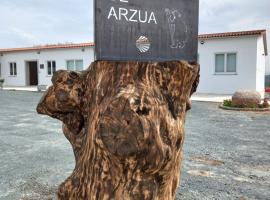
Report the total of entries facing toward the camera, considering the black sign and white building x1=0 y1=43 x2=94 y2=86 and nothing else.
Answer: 2

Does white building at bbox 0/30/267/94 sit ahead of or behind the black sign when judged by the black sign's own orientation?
behind

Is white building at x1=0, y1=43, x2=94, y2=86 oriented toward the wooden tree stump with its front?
yes

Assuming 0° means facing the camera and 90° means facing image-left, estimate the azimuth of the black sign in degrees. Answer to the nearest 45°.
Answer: approximately 0°

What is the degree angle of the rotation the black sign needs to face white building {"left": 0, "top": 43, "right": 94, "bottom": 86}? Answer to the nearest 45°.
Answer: approximately 180°

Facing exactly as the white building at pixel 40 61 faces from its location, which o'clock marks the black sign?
The black sign is roughly at 12 o'clock from the white building.
